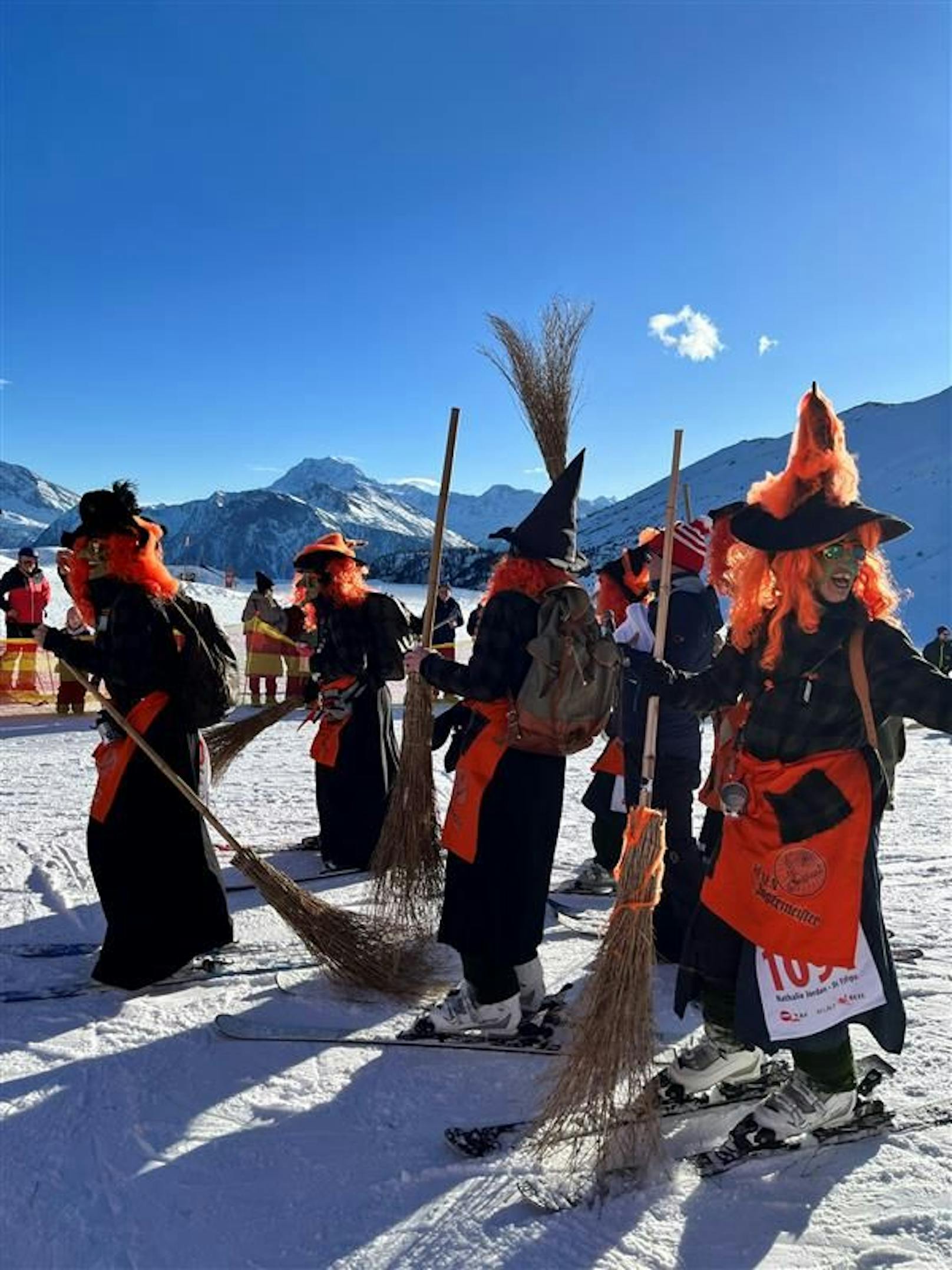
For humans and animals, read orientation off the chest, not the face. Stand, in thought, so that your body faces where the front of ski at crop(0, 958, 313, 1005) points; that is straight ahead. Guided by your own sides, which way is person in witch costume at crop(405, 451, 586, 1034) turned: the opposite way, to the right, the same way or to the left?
the same way

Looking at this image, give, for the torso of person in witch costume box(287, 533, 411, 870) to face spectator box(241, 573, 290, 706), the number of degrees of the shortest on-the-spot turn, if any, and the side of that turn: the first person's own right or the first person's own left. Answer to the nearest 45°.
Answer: approximately 90° to the first person's own right

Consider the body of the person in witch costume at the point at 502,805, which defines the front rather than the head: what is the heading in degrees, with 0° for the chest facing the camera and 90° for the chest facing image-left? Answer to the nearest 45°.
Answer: approximately 90°

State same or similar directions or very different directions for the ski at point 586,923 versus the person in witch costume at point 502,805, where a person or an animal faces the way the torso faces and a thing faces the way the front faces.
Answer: same or similar directions

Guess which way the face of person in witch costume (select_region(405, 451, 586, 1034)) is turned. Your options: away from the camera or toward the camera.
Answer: away from the camera

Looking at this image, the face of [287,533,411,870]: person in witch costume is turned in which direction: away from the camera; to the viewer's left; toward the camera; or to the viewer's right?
to the viewer's left

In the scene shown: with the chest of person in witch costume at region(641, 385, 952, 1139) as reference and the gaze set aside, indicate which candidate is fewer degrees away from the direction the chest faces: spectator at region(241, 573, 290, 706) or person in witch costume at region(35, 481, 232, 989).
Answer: the person in witch costume

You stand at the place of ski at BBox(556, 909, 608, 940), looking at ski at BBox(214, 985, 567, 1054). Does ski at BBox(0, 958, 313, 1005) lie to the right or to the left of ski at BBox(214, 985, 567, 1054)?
right

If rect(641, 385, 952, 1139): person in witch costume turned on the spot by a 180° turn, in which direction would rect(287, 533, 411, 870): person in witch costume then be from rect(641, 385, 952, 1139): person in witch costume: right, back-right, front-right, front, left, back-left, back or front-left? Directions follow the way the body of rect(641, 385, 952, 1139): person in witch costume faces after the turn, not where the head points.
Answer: left

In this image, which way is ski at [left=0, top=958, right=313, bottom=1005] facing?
to the viewer's left

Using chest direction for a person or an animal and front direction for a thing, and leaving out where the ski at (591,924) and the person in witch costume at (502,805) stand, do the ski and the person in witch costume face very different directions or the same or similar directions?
same or similar directions

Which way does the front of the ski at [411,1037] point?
to the viewer's left

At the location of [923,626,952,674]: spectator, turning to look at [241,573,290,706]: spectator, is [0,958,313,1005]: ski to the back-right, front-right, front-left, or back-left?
front-left
